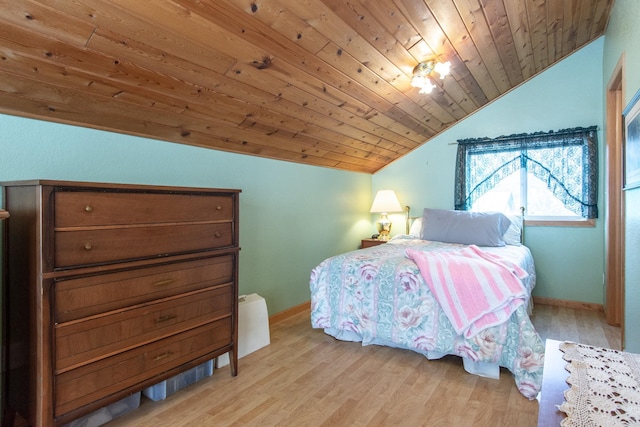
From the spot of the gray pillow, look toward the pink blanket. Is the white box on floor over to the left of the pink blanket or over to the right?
right

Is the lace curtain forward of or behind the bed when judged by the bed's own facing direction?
behind

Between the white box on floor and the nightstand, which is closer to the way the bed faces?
the white box on floor

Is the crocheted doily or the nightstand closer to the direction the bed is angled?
the crocheted doily

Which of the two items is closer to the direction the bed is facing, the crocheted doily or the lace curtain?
the crocheted doily

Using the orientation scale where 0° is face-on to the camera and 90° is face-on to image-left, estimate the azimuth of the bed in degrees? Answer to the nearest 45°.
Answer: approximately 45°

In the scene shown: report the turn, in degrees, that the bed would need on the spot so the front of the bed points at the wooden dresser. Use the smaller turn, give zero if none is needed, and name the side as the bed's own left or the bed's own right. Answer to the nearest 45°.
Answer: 0° — it already faces it

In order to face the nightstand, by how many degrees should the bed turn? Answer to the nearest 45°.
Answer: approximately 135° to its right
